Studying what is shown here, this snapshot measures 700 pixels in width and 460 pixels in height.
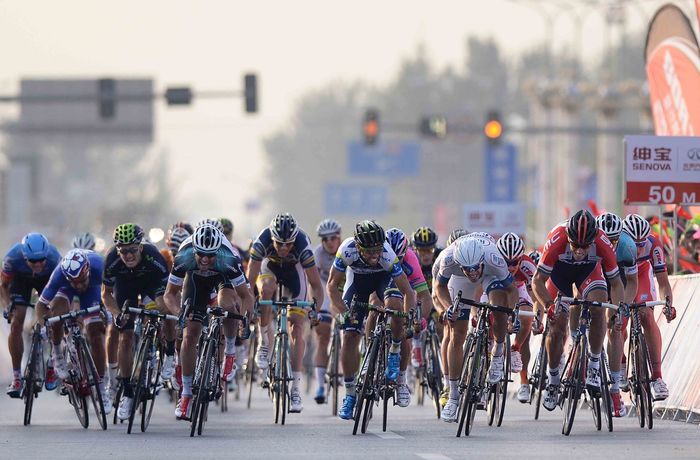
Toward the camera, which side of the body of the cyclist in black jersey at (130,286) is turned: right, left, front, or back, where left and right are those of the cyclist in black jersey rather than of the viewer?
front

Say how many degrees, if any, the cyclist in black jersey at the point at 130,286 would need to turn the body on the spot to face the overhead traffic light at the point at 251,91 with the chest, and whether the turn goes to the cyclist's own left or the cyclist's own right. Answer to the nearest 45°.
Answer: approximately 180°

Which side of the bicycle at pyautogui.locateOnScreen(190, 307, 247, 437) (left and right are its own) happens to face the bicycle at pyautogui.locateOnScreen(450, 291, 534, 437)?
left

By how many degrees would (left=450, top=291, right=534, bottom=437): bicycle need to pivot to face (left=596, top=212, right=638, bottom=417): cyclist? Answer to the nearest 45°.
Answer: approximately 135° to its left

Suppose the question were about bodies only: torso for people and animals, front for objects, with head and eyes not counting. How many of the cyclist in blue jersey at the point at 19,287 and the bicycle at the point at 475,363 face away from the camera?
0

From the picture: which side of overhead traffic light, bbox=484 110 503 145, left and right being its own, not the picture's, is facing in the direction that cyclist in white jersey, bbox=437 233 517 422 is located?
front

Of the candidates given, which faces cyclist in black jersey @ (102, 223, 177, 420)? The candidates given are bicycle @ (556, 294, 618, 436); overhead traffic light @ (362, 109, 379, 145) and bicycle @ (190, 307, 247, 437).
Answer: the overhead traffic light

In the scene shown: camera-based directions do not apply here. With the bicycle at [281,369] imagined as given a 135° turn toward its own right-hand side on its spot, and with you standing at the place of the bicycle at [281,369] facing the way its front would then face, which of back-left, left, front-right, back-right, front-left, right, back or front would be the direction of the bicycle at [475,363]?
back

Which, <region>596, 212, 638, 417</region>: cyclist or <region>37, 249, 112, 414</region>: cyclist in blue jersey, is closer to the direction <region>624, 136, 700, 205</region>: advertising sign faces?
the cyclist

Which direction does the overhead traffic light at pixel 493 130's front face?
toward the camera

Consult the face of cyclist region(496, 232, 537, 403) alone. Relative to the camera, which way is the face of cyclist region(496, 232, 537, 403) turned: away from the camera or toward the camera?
toward the camera
